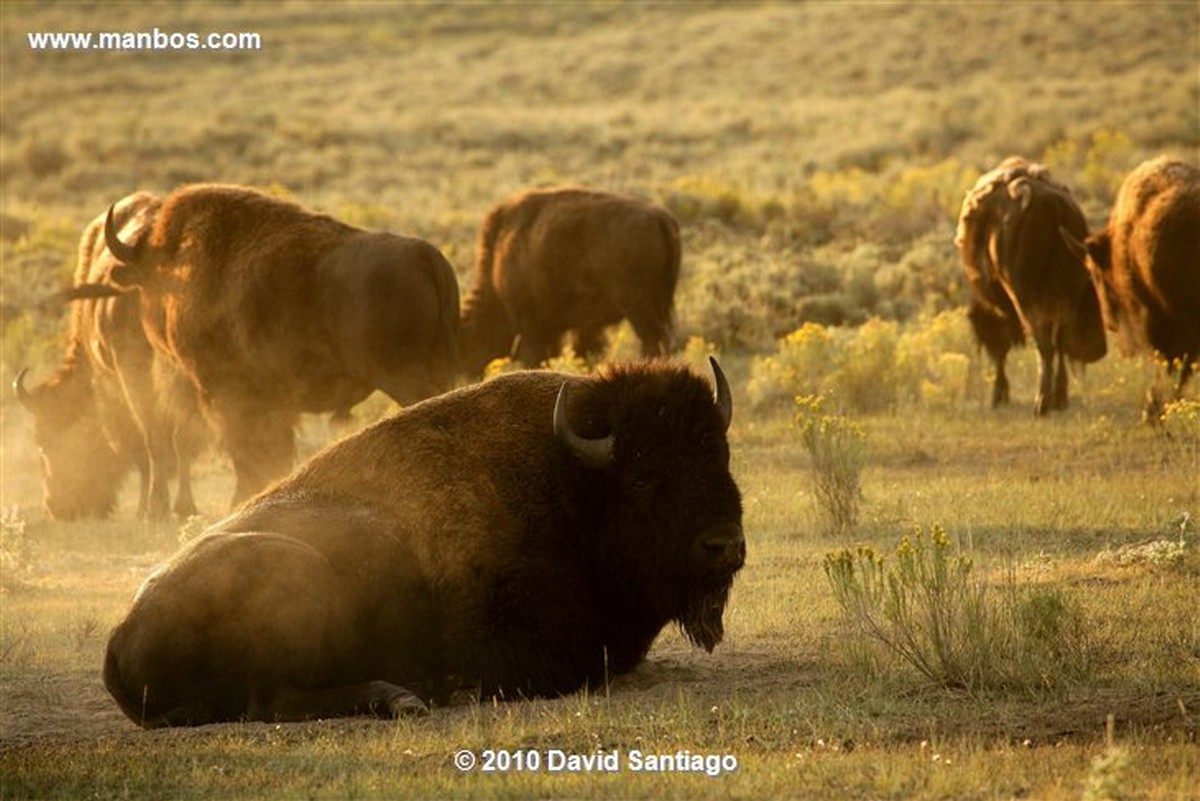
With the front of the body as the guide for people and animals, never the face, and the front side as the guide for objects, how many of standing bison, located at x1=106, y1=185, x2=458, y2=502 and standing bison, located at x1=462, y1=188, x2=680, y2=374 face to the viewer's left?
2

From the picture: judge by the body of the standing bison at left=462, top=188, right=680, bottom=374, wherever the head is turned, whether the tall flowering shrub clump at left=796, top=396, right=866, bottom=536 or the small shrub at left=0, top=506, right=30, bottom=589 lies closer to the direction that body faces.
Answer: the small shrub

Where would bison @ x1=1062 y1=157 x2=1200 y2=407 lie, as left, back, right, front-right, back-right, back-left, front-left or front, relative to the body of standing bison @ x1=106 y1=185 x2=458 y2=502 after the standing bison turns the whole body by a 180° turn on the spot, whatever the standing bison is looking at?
front

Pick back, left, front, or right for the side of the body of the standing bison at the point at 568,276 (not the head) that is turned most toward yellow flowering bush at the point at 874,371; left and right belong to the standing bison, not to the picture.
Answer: back

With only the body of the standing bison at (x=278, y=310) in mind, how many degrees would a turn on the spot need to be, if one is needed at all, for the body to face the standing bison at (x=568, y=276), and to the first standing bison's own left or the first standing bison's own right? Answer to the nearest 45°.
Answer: approximately 135° to the first standing bison's own right

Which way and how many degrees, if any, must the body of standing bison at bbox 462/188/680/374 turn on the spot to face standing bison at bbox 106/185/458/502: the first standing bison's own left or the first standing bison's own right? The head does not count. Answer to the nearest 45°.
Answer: approximately 90° to the first standing bison's own left

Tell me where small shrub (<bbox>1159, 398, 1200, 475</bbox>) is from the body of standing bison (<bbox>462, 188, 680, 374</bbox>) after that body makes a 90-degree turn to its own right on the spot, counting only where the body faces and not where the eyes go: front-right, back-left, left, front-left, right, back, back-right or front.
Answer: back-right

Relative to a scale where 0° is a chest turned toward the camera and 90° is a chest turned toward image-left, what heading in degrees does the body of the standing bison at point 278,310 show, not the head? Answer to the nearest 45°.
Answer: approximately 90°

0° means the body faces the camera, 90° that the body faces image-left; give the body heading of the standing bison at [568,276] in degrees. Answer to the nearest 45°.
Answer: approximately 90°

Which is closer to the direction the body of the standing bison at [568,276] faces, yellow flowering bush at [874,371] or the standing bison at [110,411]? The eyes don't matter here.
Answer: the standing bison

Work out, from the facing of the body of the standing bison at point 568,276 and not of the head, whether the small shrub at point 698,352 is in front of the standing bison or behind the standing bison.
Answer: behind

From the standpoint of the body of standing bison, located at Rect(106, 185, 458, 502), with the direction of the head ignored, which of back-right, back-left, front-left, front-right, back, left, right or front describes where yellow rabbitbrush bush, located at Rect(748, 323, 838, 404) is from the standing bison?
back-right

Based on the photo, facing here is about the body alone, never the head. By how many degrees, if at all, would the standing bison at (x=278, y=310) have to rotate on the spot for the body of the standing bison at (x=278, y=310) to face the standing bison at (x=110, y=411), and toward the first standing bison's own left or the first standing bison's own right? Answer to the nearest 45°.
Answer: approximately 45° to the first standing bison's own right

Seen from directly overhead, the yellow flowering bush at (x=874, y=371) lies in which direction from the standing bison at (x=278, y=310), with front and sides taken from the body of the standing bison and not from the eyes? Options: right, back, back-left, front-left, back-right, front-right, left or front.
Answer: back-right

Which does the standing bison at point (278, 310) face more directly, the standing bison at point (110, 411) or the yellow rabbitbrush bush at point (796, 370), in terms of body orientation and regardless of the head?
the standing bison

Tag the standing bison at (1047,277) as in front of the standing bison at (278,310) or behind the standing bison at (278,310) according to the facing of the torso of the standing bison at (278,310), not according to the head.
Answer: behind
